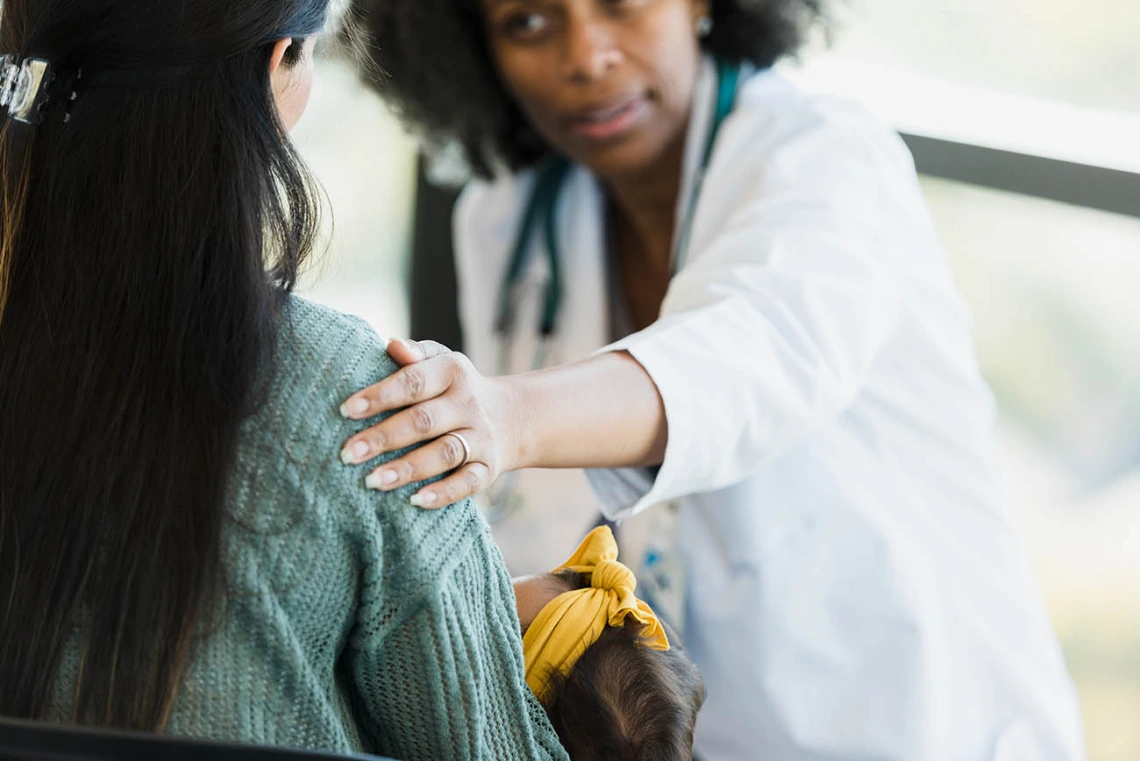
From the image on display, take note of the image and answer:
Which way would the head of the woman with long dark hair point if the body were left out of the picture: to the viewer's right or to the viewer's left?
to the viewer's right

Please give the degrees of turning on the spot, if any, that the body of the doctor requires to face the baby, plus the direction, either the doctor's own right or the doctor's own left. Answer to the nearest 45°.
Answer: approximately 45° to the doctor's own left

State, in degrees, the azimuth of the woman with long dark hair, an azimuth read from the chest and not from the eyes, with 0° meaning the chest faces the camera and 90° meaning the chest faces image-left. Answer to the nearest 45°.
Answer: approximately 225°

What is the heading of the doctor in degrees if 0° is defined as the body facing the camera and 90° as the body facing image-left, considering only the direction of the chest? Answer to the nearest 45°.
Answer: approximately 45°

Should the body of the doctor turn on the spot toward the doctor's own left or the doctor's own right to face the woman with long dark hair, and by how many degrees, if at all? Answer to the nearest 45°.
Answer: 0° — they already face them

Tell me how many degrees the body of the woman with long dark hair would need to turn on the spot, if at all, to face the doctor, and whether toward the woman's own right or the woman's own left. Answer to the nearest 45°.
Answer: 0° — they already face them

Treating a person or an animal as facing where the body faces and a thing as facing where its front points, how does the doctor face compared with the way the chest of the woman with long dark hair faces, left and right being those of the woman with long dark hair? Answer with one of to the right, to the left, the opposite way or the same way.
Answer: the opposite way
